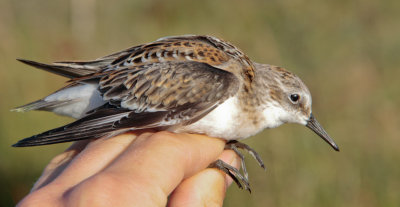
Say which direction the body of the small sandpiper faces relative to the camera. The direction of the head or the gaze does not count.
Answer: to the viewer's right
